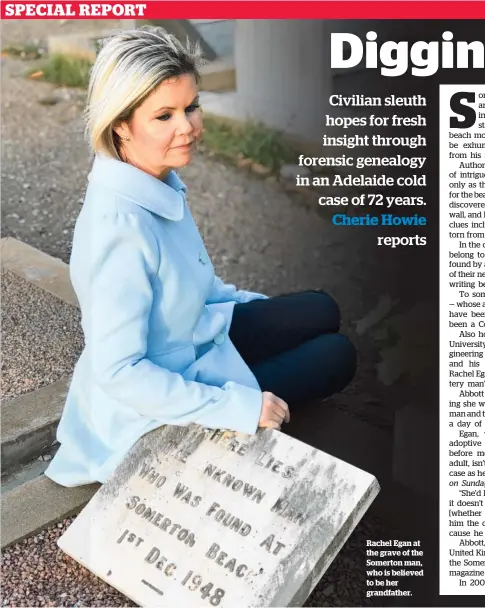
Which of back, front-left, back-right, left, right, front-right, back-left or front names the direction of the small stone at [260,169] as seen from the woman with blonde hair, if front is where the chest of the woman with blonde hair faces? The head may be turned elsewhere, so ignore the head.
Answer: left

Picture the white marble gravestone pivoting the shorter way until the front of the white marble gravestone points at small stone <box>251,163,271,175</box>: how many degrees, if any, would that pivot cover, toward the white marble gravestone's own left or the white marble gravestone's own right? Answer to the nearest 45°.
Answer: approximately 135° to the white marble gravestone's own right

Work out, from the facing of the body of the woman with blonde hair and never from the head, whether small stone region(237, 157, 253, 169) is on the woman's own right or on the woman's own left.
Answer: on the woman's own left

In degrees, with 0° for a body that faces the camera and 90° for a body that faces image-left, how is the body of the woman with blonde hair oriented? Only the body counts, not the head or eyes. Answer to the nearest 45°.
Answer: approximately 270°
